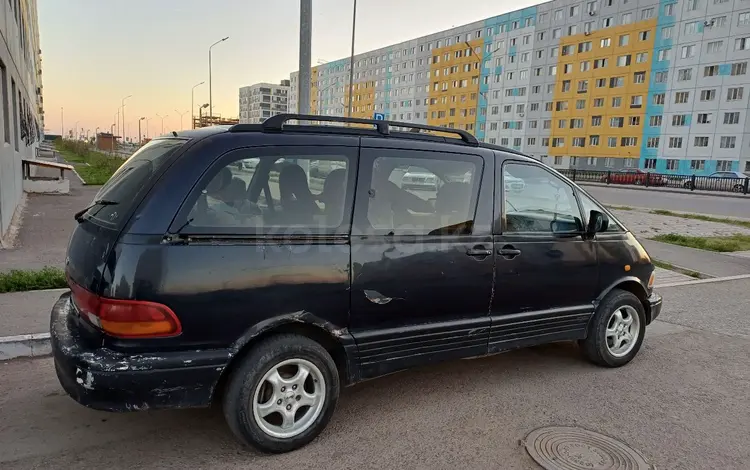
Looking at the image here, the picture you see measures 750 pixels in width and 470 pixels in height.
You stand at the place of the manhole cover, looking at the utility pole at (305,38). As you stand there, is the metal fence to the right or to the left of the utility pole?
right

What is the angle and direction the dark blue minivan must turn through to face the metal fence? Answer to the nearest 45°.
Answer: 0° — it already faces it

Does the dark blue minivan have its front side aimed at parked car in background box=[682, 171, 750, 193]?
yes

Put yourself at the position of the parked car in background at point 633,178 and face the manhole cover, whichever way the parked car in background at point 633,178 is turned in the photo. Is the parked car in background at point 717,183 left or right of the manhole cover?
left

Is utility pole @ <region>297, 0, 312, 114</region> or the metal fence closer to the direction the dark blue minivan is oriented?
the metal fence

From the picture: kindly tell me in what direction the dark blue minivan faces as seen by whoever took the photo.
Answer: facing away from the viewer and to the right of the viewer

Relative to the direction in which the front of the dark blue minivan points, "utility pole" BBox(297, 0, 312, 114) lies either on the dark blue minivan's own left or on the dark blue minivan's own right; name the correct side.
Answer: on the dark blue minivan's own left

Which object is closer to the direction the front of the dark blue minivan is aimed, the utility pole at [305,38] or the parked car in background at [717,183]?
the parked car in background

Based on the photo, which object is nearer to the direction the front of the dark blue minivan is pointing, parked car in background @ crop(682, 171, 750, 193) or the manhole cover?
the parked car in background

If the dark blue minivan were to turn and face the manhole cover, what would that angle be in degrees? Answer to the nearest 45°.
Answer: approximately 45° to its right

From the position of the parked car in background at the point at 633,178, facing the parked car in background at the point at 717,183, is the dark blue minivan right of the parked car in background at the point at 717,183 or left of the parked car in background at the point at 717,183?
right
